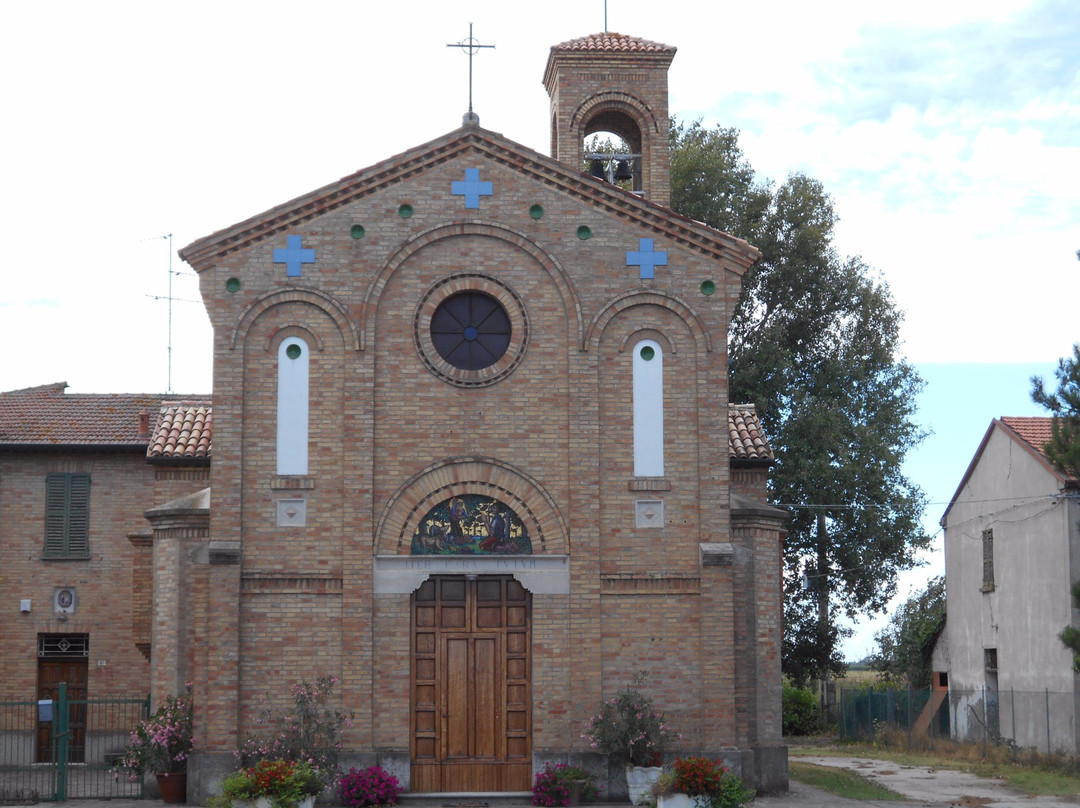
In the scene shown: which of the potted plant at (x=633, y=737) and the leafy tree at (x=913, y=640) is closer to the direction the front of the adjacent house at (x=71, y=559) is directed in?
the potted plant

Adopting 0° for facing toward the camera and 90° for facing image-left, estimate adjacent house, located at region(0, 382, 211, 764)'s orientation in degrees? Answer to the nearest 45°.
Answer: approximately 0°

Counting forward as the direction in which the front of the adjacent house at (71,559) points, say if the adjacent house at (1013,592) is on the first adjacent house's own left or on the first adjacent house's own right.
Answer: on the first adjacent house's own left

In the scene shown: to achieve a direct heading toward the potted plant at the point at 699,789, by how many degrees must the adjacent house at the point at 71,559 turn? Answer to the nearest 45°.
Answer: approximately 45° to its left

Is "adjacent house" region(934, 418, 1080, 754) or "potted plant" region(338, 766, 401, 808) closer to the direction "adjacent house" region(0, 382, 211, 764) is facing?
the potted plant

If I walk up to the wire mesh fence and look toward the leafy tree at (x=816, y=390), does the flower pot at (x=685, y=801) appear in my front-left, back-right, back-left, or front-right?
back-left

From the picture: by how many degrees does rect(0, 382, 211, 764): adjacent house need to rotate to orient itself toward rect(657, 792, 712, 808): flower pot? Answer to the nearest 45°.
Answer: approximately 45° to its left

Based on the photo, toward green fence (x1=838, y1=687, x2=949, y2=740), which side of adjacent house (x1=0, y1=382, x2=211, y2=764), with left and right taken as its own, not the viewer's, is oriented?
left
